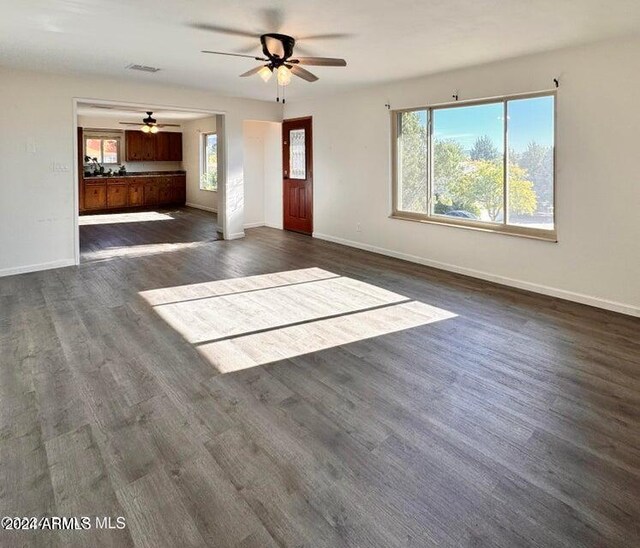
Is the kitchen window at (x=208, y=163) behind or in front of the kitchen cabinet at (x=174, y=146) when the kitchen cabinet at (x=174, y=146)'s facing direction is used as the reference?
in front

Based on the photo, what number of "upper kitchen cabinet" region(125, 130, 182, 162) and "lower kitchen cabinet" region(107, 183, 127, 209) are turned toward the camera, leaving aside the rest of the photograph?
2

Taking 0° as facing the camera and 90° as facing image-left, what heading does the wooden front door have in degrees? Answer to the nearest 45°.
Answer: approximately 45°

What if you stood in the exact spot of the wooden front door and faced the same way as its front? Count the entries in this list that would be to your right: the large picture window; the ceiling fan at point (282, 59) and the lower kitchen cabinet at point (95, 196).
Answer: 1

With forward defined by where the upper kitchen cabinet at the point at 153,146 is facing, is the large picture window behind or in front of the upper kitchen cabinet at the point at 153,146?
in front

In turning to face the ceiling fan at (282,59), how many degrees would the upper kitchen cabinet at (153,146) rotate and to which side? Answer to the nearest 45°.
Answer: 0° — it already faces it

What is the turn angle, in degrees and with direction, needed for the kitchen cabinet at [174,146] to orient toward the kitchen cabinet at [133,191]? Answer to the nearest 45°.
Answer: approximately 45° to its right

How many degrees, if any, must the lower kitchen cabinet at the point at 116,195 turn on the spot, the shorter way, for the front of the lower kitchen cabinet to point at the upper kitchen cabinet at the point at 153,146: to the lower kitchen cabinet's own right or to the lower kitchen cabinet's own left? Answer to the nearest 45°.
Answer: approximately 135° to the lower kitchen cabinet's own left

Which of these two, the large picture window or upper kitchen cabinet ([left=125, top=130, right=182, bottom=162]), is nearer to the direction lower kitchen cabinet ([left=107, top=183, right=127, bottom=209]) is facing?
the large picture window

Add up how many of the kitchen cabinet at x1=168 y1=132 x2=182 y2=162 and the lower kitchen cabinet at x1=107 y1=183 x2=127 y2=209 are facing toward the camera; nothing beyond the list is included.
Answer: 2

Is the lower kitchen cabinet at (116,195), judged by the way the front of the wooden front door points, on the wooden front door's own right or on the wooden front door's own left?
on the wooden front door's own right

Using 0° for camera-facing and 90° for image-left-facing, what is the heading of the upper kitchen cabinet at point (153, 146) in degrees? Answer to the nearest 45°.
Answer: approximately 0°

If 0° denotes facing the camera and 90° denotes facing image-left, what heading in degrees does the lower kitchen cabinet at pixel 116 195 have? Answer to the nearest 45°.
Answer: approximately 0°
